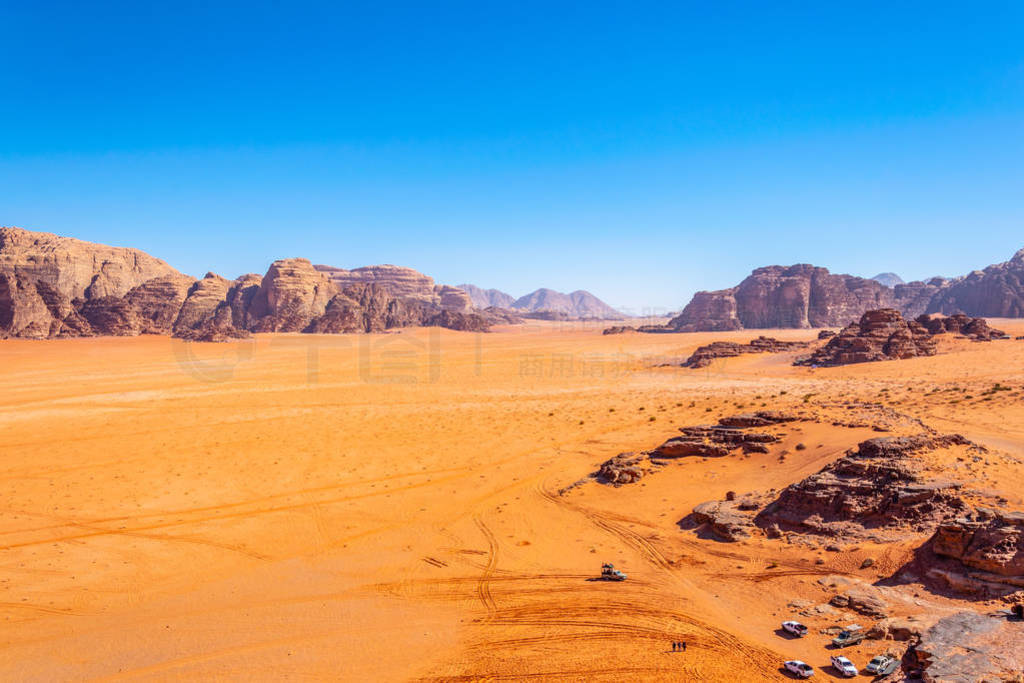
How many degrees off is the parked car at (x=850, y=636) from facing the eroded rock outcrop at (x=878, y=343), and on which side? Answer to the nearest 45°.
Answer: approximately 135° to its right

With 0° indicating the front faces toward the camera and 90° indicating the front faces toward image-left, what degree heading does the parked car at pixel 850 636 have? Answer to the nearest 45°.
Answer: approximately 45°

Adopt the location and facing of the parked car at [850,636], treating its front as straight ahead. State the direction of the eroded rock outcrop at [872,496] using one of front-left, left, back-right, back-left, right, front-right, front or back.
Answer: back-right

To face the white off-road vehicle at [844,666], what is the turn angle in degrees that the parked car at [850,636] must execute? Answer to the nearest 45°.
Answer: approximately 45° to its left

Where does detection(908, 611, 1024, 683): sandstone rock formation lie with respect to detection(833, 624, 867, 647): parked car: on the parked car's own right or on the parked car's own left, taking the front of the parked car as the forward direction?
on the parked car's own left

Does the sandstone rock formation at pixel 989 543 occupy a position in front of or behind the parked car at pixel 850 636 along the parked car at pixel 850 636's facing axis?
behind

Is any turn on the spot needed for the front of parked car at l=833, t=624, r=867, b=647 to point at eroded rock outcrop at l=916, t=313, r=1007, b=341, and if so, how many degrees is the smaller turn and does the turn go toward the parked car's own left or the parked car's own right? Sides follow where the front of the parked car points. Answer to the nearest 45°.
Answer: approximately 135° to the parked car's own right

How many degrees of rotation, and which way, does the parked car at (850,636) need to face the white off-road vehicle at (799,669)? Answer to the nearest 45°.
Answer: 0° — it already faces it

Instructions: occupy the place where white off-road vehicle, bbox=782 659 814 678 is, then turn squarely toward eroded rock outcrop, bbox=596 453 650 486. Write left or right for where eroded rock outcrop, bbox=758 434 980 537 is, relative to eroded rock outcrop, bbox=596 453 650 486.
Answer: right
